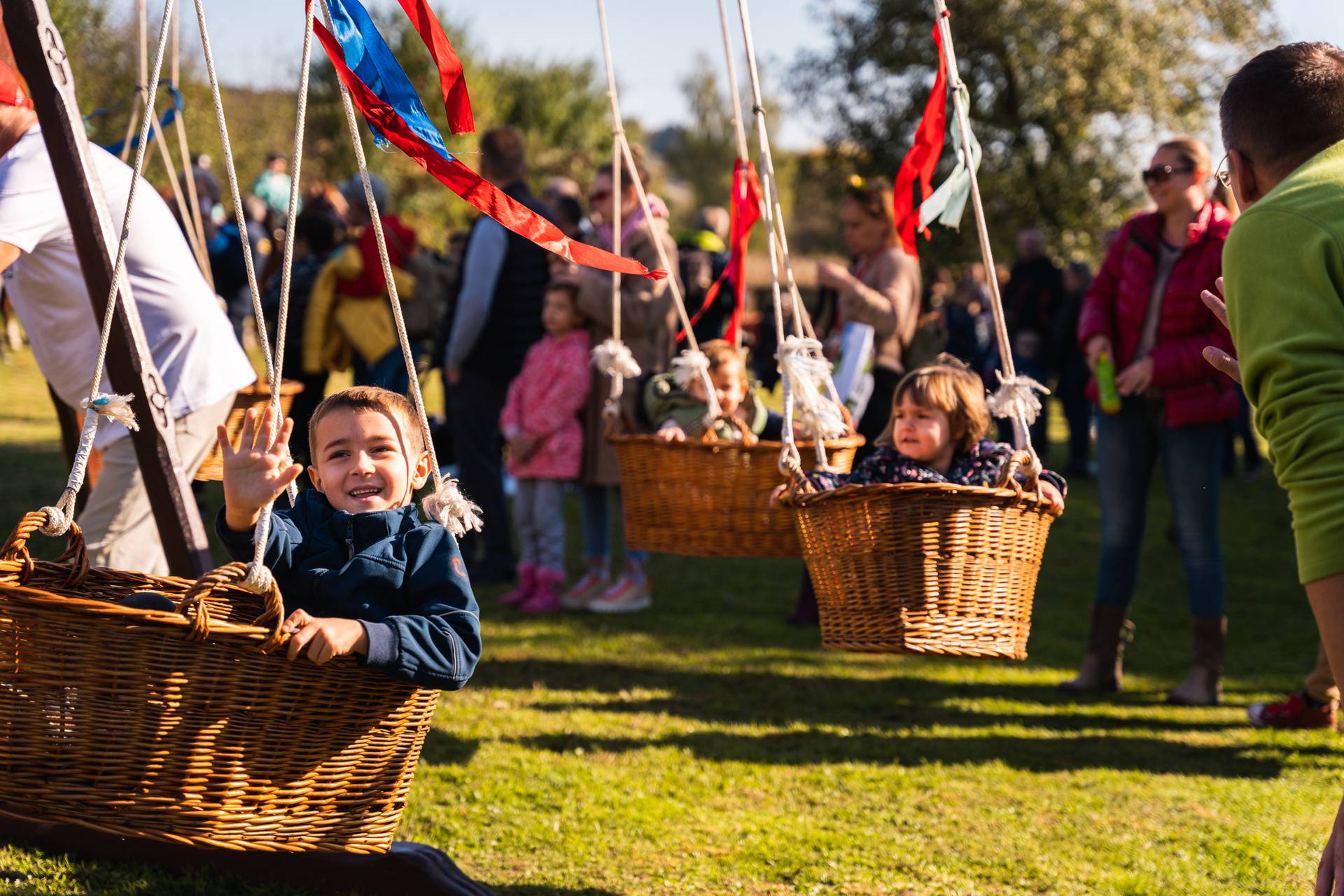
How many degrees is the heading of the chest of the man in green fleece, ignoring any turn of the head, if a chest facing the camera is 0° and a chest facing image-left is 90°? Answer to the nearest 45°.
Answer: approximately 135°

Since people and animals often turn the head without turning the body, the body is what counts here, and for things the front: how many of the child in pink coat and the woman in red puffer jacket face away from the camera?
0

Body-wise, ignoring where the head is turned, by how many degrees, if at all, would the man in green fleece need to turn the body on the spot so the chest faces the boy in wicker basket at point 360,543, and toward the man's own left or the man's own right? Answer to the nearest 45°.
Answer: approximately 45° to the man's own left

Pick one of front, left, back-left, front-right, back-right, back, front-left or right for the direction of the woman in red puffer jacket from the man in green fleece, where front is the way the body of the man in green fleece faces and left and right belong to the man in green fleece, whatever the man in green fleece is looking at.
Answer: front-right

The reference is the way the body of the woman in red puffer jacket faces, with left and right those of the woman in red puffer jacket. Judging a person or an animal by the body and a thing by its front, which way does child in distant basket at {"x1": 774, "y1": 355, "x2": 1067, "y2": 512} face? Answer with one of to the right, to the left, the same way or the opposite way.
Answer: the same way

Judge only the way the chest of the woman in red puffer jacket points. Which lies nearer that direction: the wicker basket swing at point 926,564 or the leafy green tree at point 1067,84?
the wicker basket swing

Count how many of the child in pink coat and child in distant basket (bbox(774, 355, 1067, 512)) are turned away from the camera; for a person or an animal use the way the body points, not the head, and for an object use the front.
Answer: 0

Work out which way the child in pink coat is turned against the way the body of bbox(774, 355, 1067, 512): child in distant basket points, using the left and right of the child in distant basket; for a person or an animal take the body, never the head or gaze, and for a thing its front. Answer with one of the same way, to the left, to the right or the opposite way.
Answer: the same way

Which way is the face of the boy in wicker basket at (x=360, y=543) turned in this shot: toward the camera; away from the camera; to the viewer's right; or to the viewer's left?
toward the camera

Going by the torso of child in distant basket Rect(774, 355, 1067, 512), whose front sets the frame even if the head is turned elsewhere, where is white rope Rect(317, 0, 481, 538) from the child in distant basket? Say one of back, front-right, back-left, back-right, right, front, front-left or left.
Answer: front

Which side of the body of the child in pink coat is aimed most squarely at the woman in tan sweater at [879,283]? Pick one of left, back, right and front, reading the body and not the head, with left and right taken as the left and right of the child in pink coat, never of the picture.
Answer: left

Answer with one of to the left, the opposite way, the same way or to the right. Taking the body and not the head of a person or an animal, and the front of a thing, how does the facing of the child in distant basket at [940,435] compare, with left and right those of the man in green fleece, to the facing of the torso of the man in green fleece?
to the left

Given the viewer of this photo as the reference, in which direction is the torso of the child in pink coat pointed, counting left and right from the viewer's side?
facing the viewer and to the left of the viewer

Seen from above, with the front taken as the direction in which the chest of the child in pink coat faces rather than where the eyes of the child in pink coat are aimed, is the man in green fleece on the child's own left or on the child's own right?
on the child's own left

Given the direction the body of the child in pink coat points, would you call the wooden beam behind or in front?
in front

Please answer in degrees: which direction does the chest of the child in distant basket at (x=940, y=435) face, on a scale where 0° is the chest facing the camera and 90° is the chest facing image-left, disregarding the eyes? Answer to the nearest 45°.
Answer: approximately 45°

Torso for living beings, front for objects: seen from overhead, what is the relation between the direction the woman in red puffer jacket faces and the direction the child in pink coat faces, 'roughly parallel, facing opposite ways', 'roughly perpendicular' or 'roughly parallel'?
roughly parallel

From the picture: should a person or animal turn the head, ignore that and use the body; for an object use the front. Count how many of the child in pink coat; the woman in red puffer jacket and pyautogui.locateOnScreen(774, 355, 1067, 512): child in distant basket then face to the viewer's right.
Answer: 0

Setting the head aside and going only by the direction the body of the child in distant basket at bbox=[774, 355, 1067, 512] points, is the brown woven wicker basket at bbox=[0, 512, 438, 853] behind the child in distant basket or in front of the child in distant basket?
in front

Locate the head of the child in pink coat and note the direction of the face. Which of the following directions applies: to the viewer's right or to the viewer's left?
to the viewer's left

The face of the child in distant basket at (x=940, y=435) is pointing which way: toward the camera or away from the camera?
toward the camera

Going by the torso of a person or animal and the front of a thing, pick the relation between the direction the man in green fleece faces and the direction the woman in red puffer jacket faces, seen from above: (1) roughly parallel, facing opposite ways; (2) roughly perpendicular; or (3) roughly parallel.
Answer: roughly perpendicular
